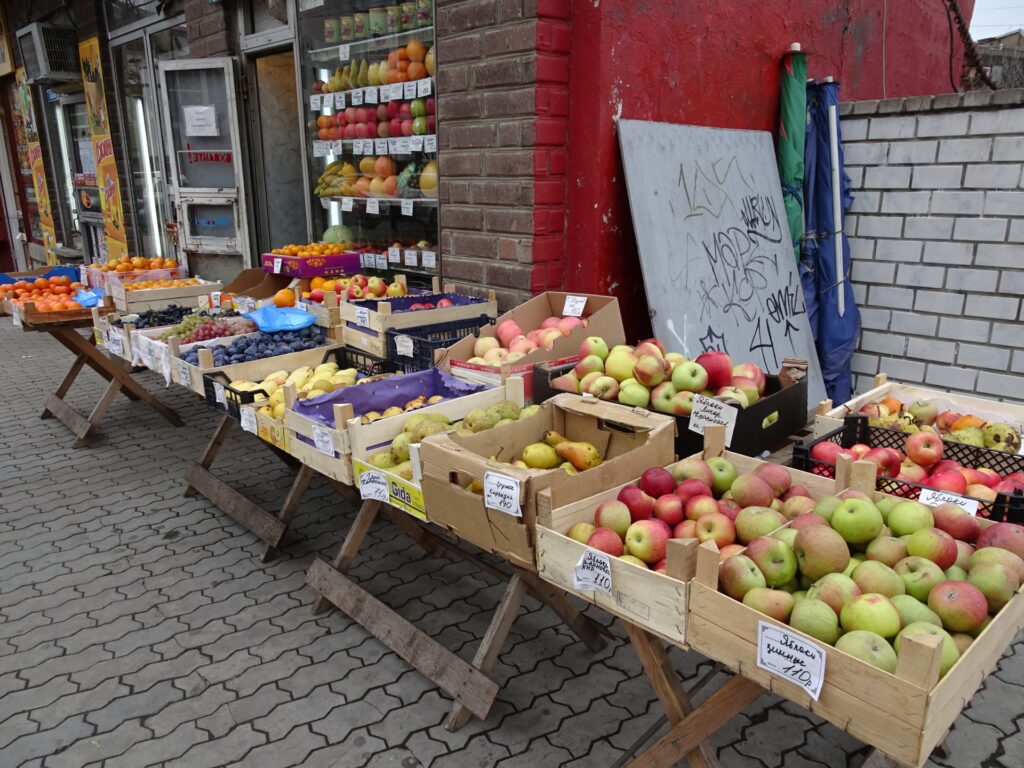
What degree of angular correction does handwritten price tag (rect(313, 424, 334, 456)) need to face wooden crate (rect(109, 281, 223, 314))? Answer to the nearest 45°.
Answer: approximately 135° to its right

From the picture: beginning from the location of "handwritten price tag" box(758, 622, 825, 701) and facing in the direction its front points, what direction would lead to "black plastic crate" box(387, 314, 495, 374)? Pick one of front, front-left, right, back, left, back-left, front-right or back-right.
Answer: right

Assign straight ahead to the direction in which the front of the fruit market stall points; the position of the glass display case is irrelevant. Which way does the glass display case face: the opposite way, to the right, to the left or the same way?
the same way

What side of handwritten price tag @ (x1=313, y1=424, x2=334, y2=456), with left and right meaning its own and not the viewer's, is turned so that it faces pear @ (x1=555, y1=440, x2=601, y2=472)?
left

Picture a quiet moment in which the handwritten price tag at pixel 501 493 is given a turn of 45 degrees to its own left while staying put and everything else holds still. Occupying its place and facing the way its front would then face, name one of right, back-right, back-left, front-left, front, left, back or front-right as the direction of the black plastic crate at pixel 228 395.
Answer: back-right

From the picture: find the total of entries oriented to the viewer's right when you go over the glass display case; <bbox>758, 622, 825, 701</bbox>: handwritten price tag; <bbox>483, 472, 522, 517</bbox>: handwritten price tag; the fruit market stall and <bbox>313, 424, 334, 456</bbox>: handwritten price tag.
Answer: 0

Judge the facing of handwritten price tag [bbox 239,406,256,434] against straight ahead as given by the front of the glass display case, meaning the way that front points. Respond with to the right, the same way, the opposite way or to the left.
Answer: the same way

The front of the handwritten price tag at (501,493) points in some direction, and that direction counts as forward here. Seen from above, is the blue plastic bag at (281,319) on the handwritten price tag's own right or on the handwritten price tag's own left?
on the handwritten price tag's own right

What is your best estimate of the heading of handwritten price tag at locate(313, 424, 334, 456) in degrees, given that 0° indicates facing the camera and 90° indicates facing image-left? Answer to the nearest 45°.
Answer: approximately 45°

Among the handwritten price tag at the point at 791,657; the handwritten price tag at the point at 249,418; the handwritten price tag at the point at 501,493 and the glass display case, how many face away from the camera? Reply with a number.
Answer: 0

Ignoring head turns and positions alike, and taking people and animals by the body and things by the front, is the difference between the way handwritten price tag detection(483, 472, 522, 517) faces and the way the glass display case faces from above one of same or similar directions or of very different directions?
same or similar directions

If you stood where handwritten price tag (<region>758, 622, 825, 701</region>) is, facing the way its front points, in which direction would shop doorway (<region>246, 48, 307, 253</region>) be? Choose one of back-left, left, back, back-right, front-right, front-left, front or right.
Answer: right

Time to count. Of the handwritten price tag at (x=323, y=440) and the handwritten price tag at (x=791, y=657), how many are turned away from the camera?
0

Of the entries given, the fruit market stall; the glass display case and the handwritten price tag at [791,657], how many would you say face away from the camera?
0

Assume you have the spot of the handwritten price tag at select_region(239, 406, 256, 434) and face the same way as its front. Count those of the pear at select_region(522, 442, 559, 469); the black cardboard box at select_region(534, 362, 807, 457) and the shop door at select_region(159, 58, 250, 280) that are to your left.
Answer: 2

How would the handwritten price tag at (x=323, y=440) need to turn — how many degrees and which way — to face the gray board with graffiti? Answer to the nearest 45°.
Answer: approximately 180°

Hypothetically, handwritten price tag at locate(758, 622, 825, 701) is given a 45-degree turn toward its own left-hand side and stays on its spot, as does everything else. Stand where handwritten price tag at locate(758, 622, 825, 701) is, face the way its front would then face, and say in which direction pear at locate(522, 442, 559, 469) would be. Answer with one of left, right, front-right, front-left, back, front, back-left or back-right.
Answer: back-right

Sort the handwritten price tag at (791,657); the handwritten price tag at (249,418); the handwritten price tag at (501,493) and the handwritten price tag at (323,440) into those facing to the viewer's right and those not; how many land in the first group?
0

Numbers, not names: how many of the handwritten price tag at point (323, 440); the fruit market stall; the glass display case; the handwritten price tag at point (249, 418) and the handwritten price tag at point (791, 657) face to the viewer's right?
0
